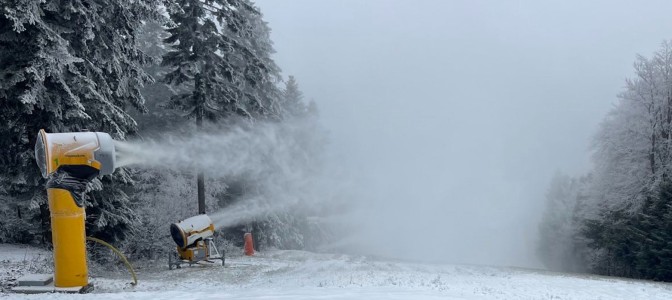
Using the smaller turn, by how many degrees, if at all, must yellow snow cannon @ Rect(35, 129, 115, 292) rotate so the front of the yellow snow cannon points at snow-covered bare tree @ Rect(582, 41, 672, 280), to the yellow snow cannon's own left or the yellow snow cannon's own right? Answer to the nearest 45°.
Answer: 0° — it already faces it

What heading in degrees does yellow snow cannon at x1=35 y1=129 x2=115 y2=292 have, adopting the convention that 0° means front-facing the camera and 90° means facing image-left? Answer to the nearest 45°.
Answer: approximately 270°

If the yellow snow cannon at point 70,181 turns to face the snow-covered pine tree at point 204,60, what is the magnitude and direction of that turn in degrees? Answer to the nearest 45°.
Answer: approximately 45° to its left

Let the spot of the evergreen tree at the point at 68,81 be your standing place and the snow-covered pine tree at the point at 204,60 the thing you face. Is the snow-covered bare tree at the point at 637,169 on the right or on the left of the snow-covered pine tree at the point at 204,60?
right

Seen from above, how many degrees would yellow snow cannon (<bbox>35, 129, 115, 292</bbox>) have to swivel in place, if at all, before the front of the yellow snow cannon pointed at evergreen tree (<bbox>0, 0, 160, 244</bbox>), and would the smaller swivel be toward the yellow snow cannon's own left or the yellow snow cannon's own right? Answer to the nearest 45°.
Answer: approximately 90° to the yellow snow cannon's own left

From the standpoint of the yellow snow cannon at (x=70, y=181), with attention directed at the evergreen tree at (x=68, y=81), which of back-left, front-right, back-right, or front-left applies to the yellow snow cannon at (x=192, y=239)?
front-right

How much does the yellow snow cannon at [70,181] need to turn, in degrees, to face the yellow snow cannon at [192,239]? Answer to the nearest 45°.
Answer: approximately 45° to its left
